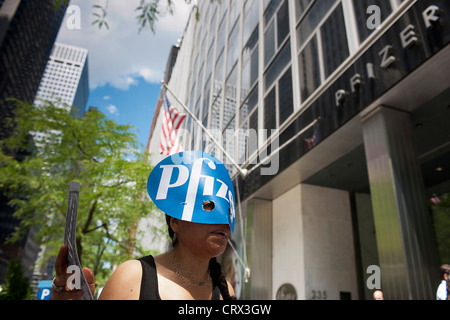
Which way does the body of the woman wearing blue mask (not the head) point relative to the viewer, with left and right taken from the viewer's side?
facing the viewer and to the right of the viewer

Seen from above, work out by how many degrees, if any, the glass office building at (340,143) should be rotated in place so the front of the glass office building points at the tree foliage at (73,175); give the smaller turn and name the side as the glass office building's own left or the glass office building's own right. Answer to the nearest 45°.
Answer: approximately 45° to the glass office building's own right

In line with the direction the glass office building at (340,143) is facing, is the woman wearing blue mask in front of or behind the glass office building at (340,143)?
in front

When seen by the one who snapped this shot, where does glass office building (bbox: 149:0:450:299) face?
facing the viewer and to the left of the viewer

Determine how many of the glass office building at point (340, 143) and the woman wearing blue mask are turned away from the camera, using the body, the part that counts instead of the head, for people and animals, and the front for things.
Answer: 0

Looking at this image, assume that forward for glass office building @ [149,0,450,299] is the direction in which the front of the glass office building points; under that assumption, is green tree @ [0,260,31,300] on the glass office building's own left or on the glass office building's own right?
on the glass office building's own right

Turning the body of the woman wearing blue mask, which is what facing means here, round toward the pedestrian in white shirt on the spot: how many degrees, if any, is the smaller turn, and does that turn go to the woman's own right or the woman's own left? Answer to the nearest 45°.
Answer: approximately 90° to the woman's own left

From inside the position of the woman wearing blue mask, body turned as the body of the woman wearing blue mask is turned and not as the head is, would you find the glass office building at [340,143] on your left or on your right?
on your left
